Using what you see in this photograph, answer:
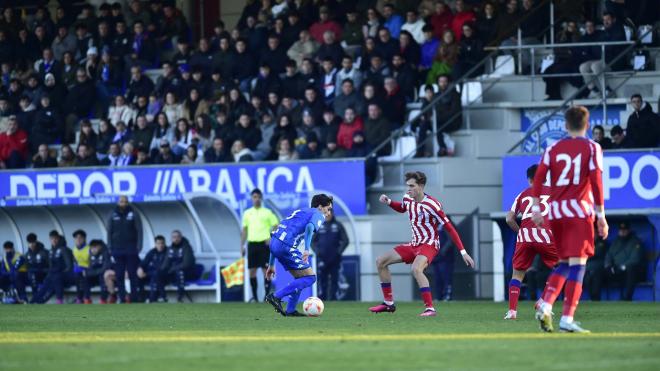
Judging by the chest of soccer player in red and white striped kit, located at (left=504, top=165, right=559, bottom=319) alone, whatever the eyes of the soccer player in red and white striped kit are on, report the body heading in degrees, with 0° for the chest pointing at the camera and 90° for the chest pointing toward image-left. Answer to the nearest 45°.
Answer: approximately 180°

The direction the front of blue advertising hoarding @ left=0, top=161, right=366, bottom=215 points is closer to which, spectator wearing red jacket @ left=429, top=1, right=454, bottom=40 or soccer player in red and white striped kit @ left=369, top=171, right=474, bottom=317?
the soccer player in red and white striped kit

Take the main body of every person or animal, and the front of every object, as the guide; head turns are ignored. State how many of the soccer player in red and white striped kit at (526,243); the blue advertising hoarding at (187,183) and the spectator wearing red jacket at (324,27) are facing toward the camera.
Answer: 2

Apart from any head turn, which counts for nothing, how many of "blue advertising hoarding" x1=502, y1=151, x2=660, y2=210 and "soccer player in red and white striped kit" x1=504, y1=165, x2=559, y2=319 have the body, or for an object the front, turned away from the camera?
1

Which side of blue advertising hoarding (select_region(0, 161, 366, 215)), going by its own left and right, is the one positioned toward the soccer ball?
front

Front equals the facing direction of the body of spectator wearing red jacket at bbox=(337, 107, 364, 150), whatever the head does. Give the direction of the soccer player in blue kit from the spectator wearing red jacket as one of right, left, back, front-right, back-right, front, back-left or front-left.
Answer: front

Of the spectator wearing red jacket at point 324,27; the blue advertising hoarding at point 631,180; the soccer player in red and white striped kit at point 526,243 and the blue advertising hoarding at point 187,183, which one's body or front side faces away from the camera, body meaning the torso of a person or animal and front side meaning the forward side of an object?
the soccer player in red and white striped kit

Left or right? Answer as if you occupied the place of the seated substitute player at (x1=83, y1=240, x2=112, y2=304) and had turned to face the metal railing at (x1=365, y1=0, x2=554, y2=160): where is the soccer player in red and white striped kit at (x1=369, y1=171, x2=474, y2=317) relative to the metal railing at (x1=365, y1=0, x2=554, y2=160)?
right

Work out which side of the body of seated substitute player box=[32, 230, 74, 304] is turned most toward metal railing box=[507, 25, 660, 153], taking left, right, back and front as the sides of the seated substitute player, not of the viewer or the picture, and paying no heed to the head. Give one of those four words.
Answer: left

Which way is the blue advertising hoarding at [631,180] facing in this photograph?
toward the camera

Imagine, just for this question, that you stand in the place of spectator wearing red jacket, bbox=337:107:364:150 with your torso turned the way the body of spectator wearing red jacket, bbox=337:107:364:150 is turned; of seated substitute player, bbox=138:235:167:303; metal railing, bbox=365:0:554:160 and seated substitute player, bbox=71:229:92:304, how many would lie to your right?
2

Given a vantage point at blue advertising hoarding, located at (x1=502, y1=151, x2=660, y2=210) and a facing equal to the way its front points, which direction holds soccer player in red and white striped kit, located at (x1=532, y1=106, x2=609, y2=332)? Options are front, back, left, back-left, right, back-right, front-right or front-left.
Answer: front

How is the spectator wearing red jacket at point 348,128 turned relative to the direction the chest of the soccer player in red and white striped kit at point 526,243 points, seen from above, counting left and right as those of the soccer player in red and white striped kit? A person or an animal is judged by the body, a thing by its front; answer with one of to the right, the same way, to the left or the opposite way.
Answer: the opposite way

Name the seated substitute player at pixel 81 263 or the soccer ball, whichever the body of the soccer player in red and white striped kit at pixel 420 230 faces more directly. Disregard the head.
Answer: the soccer ball

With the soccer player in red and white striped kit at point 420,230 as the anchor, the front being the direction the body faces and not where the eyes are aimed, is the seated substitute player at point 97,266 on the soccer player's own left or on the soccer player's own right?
on the soccer player's own right

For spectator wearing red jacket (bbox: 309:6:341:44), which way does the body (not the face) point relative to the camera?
toward the camera
